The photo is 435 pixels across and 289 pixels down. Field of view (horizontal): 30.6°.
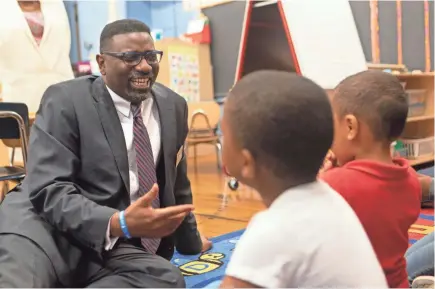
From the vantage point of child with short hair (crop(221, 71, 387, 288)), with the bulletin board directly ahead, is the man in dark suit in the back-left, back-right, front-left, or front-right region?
front-left

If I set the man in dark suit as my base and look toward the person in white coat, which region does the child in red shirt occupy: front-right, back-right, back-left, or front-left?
back-right

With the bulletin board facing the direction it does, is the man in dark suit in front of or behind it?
in front

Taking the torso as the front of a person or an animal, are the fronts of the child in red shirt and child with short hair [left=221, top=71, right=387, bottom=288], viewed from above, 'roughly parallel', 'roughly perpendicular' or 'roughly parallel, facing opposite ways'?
roughly parallel

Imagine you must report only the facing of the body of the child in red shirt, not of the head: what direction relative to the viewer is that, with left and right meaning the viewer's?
facing away from the viewer and to the left of the viewer

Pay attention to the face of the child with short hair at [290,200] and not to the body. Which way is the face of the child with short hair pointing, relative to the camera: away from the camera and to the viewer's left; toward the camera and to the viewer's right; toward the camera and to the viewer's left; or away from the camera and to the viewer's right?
away from the camera and to the viewer's left

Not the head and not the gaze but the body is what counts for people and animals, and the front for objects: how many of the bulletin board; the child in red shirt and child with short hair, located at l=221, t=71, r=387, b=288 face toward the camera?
1

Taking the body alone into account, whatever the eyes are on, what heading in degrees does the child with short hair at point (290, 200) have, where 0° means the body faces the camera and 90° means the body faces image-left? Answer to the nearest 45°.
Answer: approximately 135°

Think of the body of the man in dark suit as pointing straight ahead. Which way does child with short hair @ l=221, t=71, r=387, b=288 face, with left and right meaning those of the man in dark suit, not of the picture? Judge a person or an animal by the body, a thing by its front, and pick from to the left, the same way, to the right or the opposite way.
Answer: the opposite way

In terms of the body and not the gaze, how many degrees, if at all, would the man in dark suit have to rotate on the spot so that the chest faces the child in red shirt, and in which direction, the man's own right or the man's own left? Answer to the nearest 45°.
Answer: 0° — they already face them

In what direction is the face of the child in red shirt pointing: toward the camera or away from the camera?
away from the camera

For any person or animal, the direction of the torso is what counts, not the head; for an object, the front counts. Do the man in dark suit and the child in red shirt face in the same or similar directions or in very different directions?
very different directions

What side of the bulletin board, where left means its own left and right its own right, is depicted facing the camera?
front

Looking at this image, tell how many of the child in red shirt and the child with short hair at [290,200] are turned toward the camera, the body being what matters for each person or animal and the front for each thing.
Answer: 0

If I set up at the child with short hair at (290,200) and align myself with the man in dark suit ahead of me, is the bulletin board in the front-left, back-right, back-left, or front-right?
front-right

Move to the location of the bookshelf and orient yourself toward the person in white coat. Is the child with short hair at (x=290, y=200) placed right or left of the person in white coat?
left
